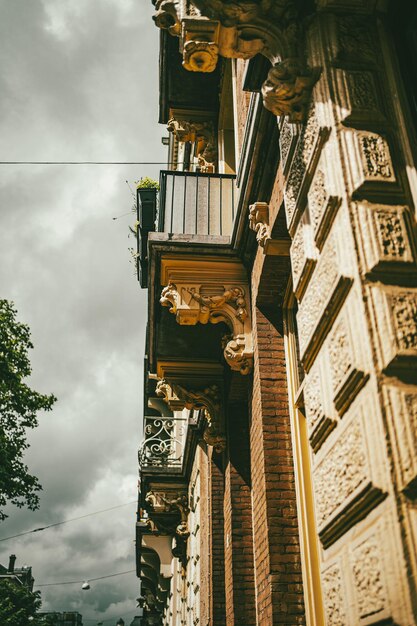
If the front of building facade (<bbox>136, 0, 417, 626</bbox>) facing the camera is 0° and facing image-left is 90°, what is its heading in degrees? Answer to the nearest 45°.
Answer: approximately 90°

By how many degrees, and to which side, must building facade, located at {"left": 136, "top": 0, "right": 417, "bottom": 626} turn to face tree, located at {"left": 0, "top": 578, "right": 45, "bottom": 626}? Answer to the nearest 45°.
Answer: approximately 45° to its right
